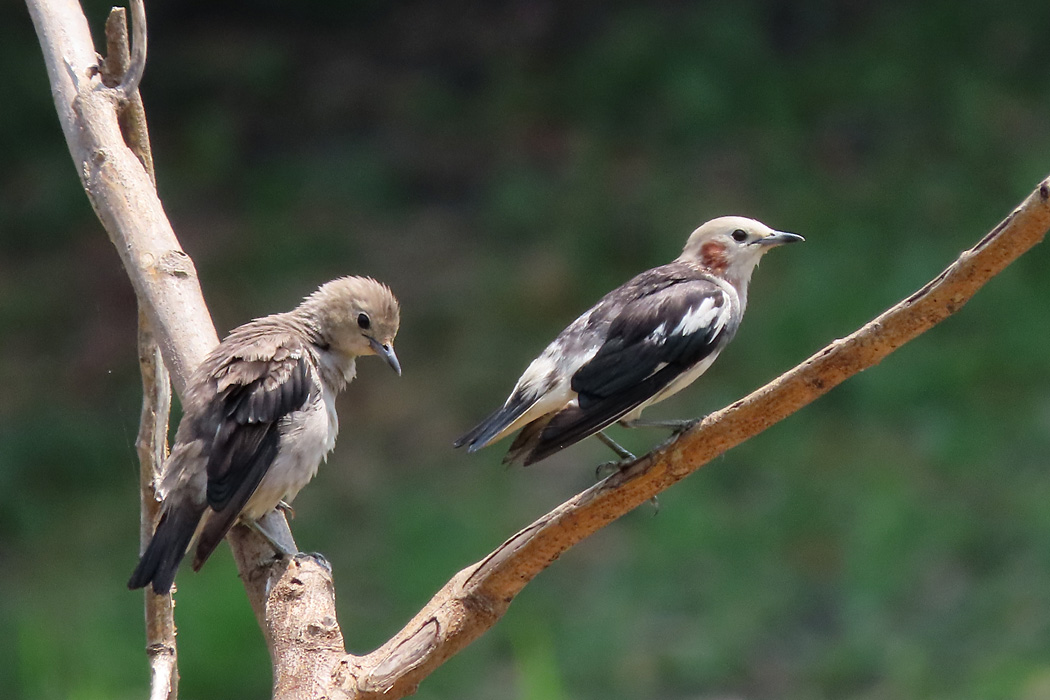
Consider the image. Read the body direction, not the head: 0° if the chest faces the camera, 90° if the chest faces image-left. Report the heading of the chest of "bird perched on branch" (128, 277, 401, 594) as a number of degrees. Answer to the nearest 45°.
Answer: approximately 270°

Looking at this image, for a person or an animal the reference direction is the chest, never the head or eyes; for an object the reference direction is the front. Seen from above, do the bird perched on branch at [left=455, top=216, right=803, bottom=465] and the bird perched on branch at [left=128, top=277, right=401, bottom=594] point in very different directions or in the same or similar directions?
same or similar directions

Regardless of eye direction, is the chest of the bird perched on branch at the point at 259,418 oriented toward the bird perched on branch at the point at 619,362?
yes

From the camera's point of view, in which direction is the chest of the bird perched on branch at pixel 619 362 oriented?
to the viewer's right

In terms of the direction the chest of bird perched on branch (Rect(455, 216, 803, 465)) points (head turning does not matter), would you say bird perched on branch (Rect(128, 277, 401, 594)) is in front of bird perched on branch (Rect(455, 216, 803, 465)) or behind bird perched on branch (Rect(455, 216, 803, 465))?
behind

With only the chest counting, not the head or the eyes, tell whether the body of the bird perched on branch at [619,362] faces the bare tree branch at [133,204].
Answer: no

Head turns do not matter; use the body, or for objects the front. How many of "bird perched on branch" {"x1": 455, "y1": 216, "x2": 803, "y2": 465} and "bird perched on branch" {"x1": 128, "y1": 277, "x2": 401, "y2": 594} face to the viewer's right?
2
